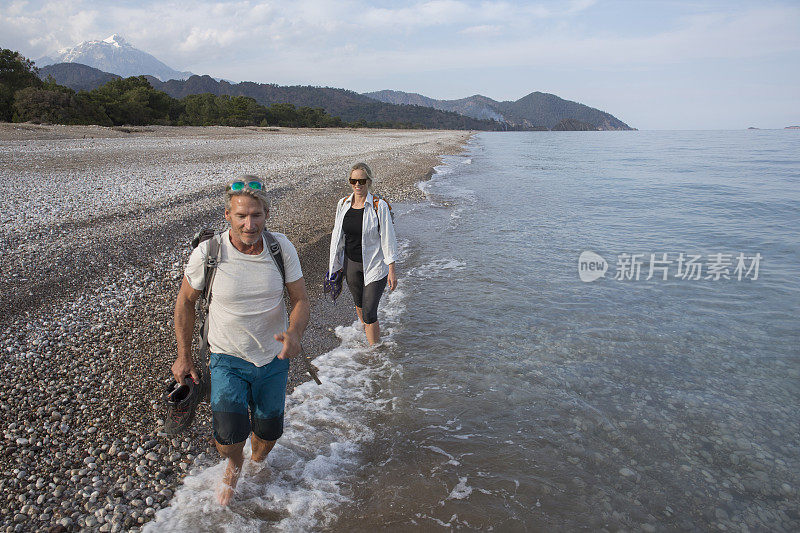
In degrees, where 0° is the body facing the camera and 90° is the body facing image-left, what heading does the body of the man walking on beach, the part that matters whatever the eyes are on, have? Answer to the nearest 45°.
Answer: approximately 0°

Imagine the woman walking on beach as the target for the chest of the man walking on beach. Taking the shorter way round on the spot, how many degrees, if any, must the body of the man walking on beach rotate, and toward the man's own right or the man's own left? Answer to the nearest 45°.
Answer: approximately 135° to the man's own left
